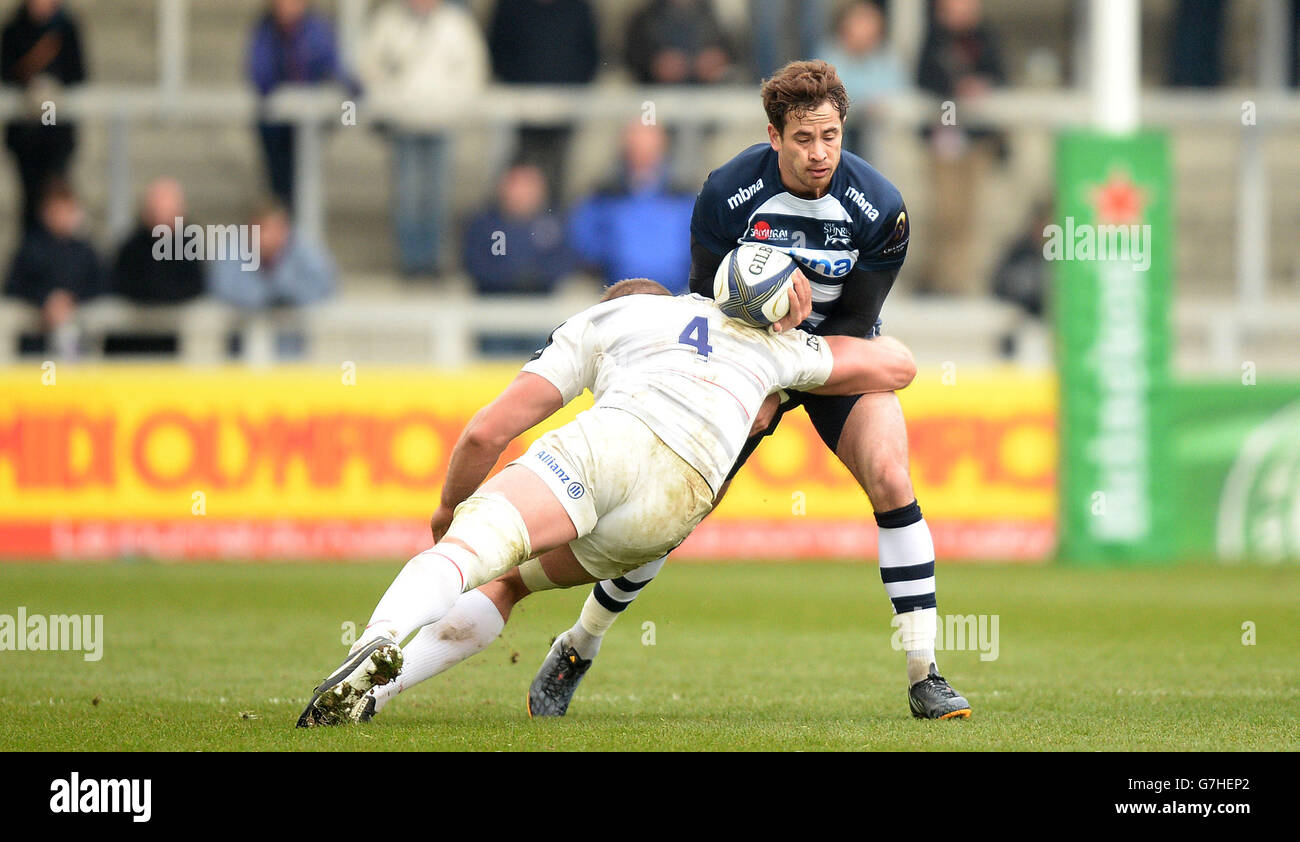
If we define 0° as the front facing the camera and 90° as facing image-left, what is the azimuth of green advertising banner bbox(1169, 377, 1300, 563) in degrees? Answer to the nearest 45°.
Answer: approximately 0°

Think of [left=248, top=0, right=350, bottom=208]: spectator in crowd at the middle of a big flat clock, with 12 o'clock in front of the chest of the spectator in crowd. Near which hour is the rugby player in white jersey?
The rugby player in white jersey is roughly at 12 o'clock from the spectator in crowd.
